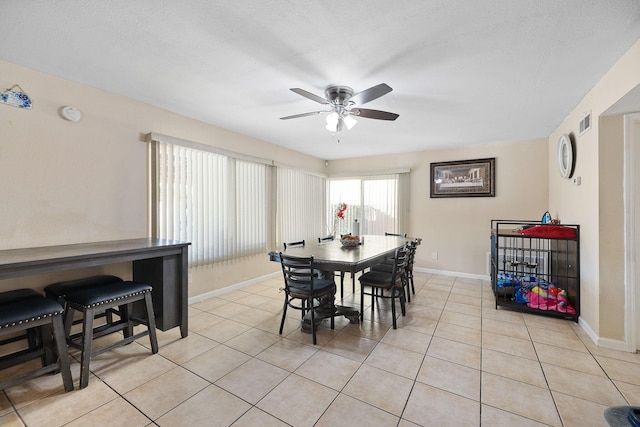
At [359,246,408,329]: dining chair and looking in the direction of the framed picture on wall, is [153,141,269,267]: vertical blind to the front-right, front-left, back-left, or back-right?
back-left

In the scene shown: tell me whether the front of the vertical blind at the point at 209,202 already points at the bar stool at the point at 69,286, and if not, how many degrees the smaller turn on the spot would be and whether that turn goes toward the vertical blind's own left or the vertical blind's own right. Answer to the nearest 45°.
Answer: approximately 90° to the vertical blind's own right

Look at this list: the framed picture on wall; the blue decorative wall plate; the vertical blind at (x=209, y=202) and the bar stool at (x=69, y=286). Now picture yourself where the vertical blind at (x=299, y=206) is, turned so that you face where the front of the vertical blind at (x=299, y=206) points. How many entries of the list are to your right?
3

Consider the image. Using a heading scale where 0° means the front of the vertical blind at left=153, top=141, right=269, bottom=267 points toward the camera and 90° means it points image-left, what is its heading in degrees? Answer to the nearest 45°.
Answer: approximately 315°

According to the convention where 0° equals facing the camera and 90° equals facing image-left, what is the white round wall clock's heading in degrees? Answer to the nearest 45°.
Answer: approximately 90°
